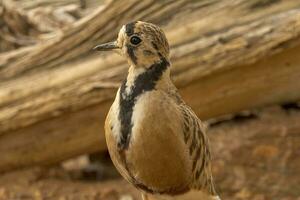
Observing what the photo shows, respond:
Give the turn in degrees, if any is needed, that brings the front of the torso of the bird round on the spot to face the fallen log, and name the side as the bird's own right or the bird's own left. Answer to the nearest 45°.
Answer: approximately 135° to the bird's own right

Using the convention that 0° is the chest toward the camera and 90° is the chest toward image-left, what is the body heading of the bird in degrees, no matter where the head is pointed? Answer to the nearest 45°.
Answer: approximately 45°
